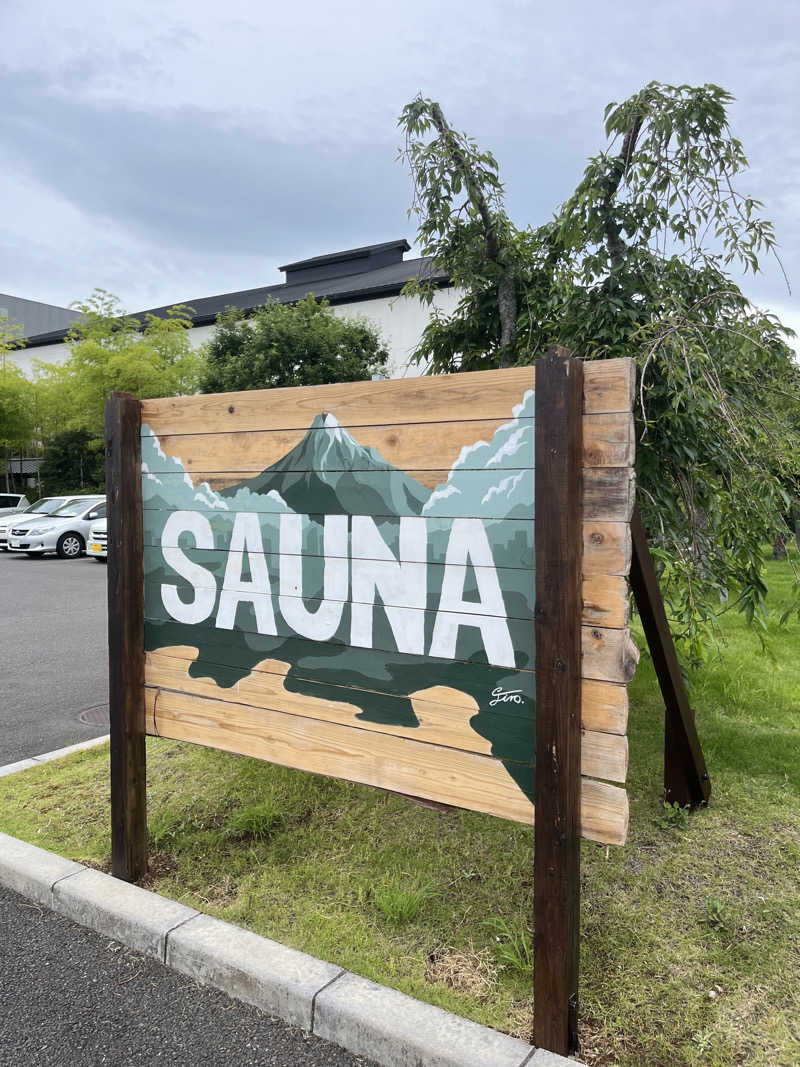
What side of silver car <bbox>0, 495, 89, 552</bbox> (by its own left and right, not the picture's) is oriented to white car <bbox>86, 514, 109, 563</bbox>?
left

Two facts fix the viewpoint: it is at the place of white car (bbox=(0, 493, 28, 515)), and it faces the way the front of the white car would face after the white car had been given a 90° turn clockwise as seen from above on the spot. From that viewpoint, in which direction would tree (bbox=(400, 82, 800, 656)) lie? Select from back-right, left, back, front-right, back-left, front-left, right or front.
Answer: back-left

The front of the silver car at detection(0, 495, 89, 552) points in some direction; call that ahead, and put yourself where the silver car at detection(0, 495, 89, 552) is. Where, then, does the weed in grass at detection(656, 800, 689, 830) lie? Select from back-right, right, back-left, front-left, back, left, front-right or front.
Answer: front-left

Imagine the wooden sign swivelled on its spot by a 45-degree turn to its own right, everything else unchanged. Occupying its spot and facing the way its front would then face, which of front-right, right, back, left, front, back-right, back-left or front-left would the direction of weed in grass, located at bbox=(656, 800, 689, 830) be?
back-right

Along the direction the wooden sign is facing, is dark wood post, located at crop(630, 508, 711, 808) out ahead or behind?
behind

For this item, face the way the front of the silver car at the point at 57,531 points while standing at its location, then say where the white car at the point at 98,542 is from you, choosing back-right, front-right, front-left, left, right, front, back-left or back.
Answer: left

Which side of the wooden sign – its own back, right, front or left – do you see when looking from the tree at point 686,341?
back

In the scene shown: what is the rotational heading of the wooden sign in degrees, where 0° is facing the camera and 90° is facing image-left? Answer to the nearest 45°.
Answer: approximately 45°

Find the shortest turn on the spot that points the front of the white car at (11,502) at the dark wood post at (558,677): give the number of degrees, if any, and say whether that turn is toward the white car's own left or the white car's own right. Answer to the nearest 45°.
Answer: approximately 45° to the white car's own left

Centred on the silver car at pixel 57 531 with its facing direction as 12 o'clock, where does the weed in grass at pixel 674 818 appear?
The weed in grass is roughly at 10 o'clock from the silver car.

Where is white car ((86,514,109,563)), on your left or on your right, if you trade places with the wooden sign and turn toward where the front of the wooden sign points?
on your right
